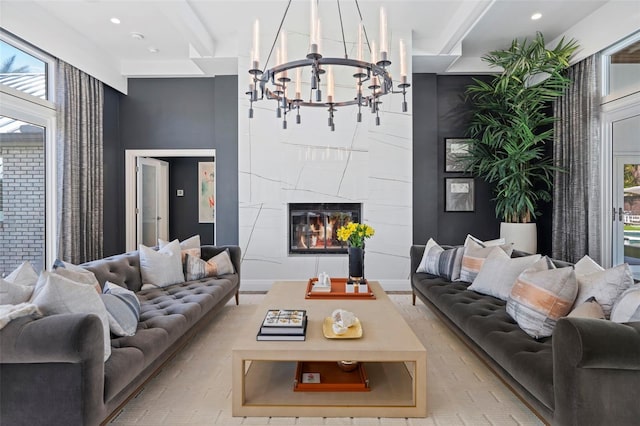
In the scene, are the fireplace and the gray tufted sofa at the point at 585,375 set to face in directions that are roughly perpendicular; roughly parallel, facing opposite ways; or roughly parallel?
roughly perpendicular

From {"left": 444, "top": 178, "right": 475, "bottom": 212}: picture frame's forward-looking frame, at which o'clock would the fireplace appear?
The fireplace is roughly at 2 o'clock from the picture frame.

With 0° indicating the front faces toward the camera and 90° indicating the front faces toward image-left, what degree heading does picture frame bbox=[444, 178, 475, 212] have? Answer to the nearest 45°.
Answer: approximately 0°

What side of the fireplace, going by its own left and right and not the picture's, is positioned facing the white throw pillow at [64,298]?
front

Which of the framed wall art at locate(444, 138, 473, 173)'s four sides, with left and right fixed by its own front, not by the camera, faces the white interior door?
right

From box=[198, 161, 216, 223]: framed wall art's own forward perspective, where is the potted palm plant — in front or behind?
in front

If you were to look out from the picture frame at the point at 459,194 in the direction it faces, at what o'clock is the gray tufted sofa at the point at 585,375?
The gray tufted sofa is roughly at 12 o'clock from the picture frame.

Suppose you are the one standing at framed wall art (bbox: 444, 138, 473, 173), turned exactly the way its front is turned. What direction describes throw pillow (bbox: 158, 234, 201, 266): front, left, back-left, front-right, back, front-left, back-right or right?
front-right

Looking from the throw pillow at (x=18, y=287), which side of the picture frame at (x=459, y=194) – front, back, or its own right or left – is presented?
front

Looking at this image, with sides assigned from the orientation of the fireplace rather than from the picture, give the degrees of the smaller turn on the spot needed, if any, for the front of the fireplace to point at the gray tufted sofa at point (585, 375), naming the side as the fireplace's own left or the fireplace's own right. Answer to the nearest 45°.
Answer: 0° — it already faces it

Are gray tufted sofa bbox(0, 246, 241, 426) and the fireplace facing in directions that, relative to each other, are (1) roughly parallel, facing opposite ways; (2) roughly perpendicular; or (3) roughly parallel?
roughly perpendicular
